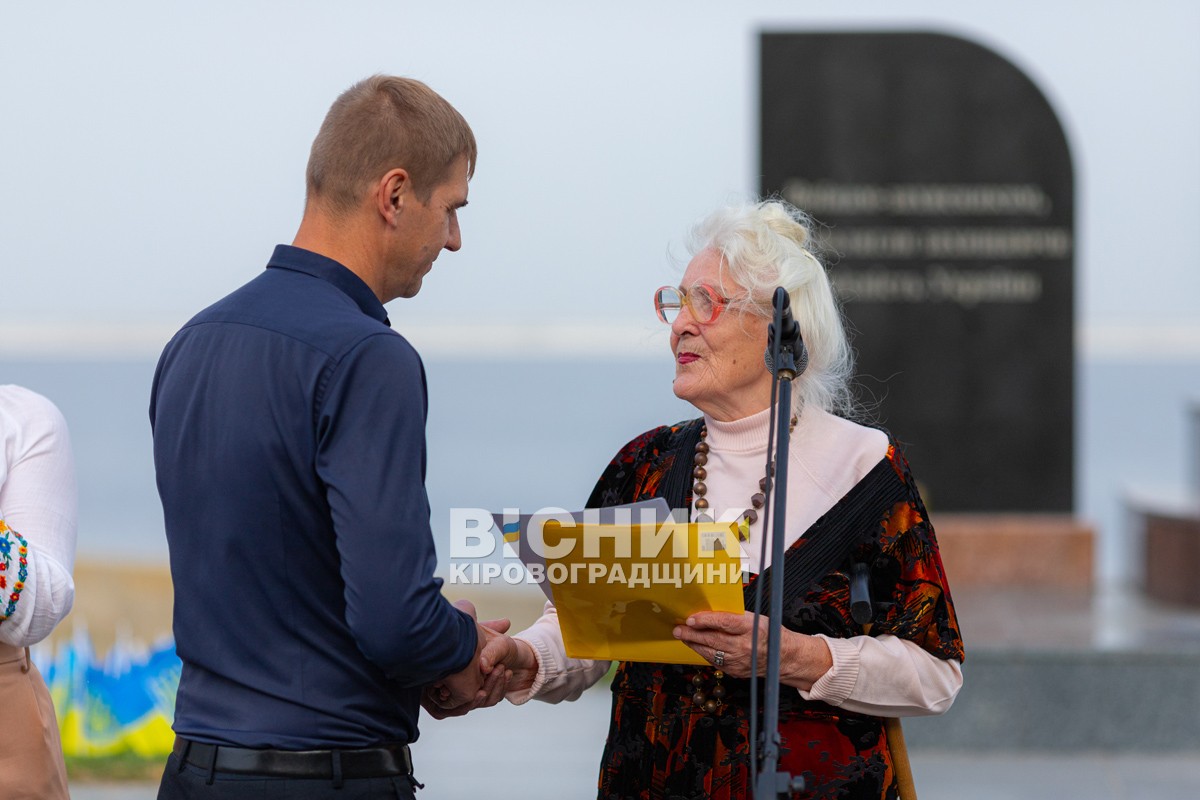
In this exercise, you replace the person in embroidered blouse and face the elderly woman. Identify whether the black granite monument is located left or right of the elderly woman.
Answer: left

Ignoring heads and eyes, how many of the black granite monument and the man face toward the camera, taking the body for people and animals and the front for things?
1

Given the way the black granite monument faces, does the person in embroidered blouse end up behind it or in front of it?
in front

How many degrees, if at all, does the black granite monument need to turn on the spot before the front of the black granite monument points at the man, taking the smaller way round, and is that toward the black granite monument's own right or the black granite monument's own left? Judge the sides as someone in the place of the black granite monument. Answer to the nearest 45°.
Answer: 0° — it already faces them

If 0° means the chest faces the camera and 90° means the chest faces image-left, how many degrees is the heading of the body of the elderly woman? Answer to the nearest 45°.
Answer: approximately 45°

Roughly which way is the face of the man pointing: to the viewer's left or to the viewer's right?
to the viewer's right

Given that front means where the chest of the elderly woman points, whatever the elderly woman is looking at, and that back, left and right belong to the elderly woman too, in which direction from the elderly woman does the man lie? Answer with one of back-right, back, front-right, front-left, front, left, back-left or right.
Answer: front

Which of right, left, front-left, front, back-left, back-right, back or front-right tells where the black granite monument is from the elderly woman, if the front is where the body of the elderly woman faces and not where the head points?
back-right

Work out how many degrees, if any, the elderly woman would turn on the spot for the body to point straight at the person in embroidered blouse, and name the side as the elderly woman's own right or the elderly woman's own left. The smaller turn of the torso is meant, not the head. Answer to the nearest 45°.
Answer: approximately 45° to the elderly woman's own right

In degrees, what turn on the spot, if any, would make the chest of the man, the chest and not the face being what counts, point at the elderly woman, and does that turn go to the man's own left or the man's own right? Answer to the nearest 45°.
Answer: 0° — they already face them

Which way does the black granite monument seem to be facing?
toward the camera

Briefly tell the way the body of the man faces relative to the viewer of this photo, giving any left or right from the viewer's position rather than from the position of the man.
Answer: facing away from the viewer and to the right of the viewer

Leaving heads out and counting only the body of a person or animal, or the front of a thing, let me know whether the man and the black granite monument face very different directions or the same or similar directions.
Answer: very different directions

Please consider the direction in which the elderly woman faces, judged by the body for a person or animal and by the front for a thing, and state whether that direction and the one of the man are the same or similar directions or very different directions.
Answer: very different directions

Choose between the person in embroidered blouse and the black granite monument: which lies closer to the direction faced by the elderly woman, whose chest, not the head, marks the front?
the person in embroidered blouse

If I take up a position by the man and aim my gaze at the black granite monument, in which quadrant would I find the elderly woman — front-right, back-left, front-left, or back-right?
front-right

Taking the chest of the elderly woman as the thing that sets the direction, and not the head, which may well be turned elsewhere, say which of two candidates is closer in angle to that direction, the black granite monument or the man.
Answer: the man
